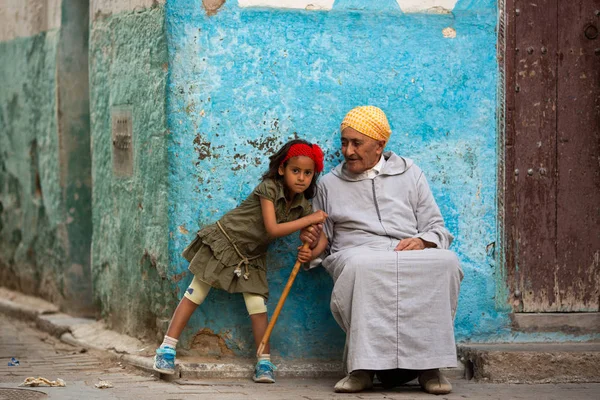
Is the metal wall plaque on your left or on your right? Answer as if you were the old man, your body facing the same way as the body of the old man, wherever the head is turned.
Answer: on your right

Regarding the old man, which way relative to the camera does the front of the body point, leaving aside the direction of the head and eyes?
toward the camera

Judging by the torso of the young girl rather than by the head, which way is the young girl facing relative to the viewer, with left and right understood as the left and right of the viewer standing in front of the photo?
facing the viewer and to the right of the viewer

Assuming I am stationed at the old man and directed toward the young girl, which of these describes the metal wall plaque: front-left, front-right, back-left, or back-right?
front-right

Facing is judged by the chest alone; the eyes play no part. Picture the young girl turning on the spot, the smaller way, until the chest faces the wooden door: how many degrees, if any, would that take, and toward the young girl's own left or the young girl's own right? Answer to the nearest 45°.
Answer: approximately 45° to the young girl's own left

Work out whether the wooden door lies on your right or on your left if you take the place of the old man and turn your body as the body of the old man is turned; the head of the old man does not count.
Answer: on your left

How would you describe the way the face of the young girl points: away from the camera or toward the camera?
toward the camera

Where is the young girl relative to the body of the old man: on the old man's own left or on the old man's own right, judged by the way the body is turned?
on the old man's own right

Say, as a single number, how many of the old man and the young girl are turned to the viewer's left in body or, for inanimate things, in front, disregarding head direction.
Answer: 0

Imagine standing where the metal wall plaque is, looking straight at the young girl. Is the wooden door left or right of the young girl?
left

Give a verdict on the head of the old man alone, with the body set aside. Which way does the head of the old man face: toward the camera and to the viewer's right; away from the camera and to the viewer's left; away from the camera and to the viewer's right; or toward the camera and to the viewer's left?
toward the camera and to the viewer's left

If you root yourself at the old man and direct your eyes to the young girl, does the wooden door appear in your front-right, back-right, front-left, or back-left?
back-right

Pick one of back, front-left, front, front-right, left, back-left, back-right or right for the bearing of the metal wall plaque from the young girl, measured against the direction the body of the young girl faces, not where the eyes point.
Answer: back
